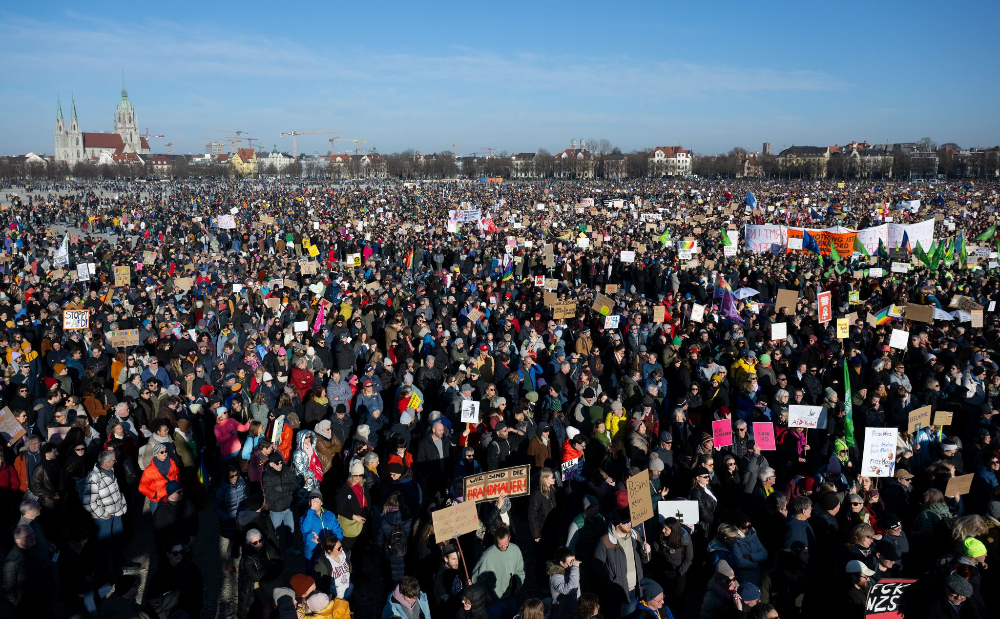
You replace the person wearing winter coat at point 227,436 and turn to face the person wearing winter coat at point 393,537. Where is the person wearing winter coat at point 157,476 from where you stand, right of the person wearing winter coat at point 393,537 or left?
right

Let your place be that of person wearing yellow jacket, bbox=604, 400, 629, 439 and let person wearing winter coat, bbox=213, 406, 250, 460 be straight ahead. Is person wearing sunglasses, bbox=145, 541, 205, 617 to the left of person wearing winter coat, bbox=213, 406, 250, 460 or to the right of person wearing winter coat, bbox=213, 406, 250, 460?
left

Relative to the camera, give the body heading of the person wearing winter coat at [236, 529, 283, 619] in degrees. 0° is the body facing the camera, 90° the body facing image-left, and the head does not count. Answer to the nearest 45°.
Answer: approximately 315°

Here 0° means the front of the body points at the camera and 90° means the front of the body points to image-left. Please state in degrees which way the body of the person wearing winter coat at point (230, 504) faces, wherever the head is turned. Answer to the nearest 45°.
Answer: approximately 315°

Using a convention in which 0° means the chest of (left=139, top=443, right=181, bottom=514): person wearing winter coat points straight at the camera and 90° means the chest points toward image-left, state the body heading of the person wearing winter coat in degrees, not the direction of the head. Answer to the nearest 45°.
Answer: approximately 315°

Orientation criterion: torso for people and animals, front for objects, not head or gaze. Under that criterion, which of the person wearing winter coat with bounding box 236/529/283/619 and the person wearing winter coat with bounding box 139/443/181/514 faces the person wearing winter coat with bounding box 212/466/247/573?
the person wearing winter coat with bounding box 139/443/181/514

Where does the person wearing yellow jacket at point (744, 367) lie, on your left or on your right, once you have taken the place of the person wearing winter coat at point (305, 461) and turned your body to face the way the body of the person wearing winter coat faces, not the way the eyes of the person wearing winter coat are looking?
on your left
